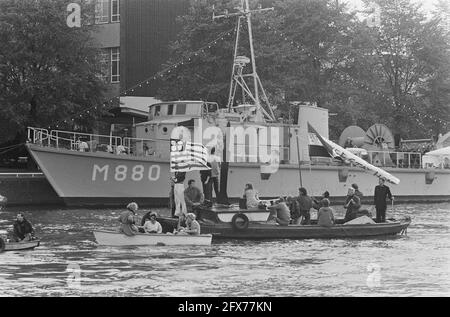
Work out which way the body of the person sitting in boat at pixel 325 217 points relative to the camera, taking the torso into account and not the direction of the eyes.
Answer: away from the camera

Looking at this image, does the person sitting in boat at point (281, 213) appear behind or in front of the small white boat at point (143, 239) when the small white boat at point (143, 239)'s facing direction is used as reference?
behind

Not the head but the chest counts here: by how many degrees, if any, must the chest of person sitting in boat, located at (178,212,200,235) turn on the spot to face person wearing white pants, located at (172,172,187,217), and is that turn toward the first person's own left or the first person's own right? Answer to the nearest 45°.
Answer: approximately 90° to the first person's own right

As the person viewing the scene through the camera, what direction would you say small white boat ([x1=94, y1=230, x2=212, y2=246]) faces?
facing to the left of the viewer

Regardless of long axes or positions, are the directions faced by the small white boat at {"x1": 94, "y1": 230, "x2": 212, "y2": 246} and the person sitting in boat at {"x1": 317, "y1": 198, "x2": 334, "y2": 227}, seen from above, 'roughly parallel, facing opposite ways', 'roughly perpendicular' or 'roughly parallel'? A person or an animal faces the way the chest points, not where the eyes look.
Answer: roughly perpendicular
